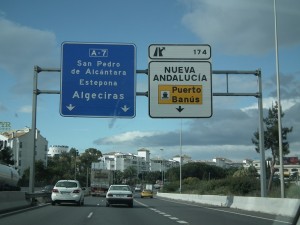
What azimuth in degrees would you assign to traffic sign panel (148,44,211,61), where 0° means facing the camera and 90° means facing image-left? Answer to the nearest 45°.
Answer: approximately 0°

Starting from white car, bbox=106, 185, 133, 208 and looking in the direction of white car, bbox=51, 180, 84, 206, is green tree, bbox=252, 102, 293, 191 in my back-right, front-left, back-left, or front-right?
back-right

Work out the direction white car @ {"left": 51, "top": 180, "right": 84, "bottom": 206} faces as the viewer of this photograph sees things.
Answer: facing away from the viewer

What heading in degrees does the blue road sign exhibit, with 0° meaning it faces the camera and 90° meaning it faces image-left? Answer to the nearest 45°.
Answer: approximately 0°

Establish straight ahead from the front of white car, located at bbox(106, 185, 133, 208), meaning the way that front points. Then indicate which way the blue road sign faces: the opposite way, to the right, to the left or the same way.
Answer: the opposite way

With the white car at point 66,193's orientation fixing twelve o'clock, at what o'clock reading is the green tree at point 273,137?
The green tree is roughly at 2 o'clock from the white car.

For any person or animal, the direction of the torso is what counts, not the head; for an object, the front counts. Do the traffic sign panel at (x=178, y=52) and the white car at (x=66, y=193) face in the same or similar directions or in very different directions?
very different directions

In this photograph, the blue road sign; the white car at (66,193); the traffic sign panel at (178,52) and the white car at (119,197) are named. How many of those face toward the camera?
2

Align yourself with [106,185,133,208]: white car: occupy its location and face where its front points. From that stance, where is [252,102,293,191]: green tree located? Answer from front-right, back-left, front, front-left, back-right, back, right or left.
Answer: front-right

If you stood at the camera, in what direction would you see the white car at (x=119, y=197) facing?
facing away from the viewer
